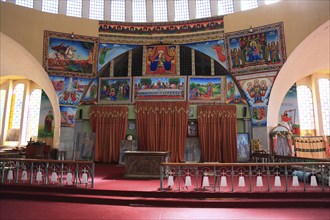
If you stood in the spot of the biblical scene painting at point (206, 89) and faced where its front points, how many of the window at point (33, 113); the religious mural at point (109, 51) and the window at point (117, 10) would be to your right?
3

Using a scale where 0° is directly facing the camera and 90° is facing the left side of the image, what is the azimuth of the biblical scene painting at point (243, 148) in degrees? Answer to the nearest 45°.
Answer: approximately 0°

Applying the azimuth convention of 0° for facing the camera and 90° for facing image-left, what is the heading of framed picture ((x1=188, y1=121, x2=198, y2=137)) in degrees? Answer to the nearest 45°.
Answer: approximately 0°

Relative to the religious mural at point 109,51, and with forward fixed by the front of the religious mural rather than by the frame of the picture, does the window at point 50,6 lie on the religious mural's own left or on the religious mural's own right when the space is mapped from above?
on the religious mural's own right

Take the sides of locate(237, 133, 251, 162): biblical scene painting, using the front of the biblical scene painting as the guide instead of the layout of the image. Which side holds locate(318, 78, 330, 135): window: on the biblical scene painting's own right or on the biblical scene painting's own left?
on the biblical scene painting's own left

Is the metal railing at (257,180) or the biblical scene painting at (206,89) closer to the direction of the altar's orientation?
the metal railing
